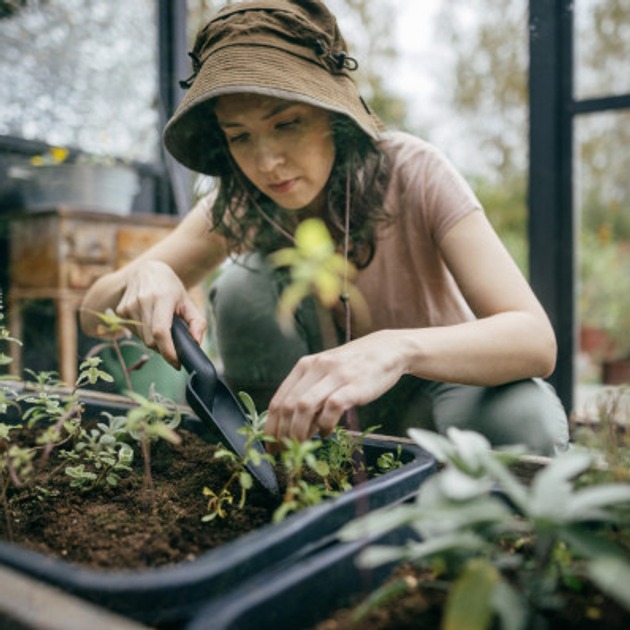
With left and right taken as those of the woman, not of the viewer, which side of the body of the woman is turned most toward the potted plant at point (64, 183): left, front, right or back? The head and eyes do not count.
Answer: right

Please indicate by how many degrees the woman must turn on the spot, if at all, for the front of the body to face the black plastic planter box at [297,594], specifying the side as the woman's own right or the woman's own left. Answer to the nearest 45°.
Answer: approximately 45° to the woman's own left

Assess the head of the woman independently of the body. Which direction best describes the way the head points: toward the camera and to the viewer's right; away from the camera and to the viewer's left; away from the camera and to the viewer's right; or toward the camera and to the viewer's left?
toward the camera and to the viewer's left

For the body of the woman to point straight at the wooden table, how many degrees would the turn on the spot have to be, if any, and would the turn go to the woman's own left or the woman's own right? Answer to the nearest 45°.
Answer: approximately 90° to the woman's own right

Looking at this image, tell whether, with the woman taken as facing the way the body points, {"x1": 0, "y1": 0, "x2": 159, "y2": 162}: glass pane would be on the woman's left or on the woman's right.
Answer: on the woman's right

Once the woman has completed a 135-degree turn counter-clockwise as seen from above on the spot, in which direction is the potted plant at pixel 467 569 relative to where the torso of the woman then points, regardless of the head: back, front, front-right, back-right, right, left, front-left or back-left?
right

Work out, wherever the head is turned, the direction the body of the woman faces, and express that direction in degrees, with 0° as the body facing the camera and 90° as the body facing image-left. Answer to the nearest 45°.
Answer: approximately 45°
